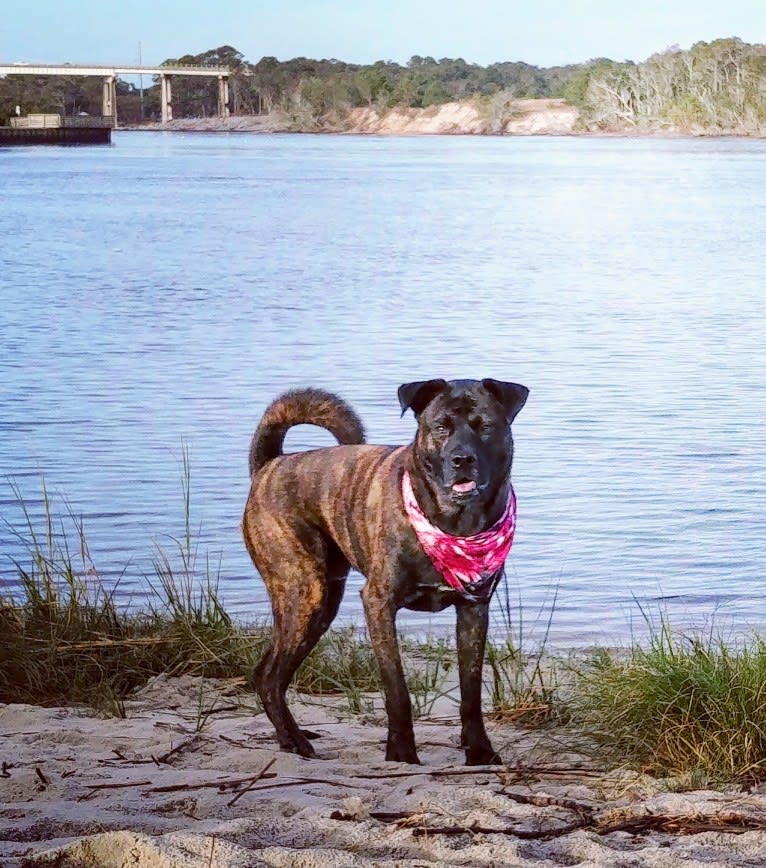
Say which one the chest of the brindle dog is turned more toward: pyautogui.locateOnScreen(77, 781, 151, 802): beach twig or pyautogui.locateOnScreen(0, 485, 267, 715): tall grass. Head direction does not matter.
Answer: the beach twig

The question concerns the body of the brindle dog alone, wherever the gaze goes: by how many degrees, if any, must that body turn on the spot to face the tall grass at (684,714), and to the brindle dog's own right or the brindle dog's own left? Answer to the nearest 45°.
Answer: approximately 45° to the brindle dog's own left

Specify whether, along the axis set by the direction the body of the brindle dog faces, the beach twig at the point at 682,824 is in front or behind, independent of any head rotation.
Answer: in front

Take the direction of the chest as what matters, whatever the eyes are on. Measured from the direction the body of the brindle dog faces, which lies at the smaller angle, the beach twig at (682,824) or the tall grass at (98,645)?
the beach twig

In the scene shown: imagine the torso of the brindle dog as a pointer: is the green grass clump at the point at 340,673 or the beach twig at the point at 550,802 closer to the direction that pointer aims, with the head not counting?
the beach twig

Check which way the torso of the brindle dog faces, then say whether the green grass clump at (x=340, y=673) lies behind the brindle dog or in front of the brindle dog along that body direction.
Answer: behind

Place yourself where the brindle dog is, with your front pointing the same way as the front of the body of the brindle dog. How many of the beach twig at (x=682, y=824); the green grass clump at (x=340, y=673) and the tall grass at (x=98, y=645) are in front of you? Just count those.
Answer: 1

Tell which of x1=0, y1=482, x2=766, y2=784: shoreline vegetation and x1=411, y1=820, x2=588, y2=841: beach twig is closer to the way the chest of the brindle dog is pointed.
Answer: the beach twig

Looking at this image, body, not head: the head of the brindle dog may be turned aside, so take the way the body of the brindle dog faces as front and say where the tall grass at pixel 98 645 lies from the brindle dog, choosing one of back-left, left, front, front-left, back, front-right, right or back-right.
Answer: back

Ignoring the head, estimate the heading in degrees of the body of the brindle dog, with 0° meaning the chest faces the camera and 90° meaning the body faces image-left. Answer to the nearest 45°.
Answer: approximately 315°

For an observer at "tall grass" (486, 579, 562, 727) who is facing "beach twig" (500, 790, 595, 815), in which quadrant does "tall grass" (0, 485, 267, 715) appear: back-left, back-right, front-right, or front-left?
back-right
